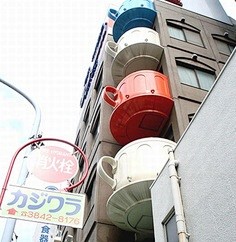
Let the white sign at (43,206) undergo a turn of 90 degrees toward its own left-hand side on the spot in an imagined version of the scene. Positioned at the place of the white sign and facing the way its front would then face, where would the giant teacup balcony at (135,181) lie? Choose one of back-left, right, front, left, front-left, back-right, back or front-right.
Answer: front-left

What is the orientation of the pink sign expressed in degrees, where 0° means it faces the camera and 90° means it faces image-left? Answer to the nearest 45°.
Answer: approximately 0°

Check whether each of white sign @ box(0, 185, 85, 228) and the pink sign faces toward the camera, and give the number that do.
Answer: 2
